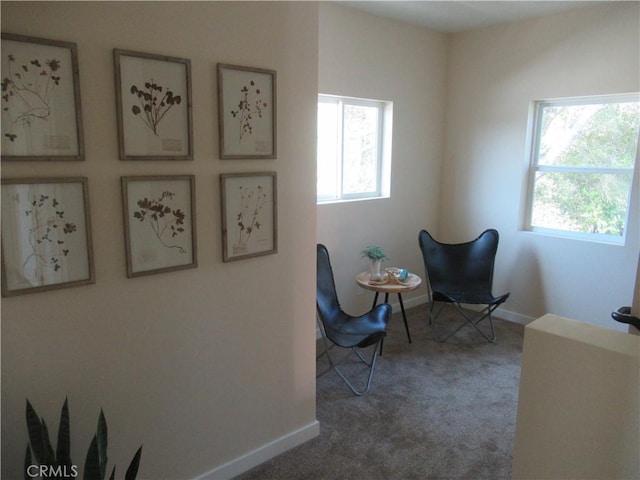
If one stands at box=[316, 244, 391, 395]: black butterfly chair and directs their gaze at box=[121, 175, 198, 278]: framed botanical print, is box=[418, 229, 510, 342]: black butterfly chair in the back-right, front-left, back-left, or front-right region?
back-left

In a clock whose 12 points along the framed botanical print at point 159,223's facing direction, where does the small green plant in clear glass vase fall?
The small green plant in clear glass vase is roughly at 9 o'clock from the framed botanical print.

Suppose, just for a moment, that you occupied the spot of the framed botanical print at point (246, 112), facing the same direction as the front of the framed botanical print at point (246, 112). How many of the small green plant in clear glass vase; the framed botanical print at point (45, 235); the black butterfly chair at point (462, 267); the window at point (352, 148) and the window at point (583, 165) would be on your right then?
1

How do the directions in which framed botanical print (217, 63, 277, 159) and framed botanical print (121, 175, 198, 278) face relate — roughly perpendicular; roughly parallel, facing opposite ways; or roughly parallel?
roughly parallel

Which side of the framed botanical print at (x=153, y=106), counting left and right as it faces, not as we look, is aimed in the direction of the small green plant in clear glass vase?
left

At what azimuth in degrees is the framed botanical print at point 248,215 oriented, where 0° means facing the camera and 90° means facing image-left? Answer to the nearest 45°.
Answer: approximately 315°

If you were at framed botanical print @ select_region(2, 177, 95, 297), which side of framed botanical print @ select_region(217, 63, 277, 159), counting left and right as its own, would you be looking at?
right

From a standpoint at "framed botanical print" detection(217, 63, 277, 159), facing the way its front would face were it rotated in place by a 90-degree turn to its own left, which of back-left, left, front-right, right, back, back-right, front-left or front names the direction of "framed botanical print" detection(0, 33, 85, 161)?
back

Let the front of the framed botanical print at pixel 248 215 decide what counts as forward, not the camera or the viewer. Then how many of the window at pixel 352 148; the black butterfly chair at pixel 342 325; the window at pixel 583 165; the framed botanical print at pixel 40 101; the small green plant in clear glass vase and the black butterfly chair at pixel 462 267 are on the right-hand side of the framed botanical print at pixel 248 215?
1

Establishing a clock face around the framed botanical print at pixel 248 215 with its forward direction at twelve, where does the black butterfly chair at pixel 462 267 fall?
The black butterfly chair is roughly at 9 o'clock from the framed botanical print.

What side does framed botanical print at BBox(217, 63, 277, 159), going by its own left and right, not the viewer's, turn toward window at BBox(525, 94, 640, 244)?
left

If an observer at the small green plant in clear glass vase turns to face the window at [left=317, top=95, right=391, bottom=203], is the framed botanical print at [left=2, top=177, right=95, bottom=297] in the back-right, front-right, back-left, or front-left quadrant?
back-left

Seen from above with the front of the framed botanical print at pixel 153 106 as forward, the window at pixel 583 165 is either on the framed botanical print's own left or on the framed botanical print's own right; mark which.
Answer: on the framed botanical print's own left

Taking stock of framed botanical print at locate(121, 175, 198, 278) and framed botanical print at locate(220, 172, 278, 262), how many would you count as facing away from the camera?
0

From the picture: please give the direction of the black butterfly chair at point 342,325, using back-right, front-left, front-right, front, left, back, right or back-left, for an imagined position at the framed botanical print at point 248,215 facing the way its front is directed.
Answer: left

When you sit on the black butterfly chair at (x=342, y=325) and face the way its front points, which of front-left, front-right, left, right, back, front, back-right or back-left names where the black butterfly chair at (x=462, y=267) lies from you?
left
